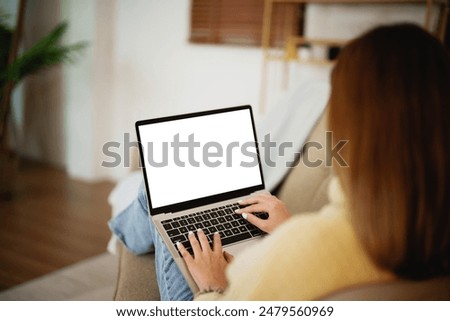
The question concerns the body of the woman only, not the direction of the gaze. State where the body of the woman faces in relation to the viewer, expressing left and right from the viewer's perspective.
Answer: facing away from the viewer and to the left of the viewer

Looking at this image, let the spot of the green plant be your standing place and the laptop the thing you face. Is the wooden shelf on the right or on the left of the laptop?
left

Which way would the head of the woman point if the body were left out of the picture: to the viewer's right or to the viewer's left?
to the viewer's left

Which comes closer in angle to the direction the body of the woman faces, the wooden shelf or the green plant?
the green plant

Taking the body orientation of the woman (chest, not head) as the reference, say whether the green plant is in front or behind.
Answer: in front
